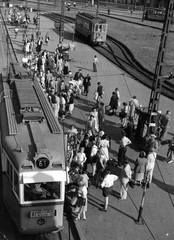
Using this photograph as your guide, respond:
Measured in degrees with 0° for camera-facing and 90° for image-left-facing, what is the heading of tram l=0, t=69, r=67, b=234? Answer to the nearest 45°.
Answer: approximately 0°

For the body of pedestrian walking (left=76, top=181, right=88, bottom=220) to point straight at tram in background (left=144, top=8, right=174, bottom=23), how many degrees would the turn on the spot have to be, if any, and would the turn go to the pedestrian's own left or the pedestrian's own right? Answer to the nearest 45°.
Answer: approximately 90° to the pedestrian's own right

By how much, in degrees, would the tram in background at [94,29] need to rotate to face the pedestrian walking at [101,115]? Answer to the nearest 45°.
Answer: approximately 45° to its right

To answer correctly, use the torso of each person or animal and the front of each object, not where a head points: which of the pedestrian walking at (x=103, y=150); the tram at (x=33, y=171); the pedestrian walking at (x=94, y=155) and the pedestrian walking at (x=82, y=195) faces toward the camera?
the tram

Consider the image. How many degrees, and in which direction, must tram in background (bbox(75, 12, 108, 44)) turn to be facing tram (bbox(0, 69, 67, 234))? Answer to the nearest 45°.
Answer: approximately 45° to its right

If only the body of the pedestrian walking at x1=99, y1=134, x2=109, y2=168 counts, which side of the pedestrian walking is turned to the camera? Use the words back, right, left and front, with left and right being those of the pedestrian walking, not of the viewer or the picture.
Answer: back

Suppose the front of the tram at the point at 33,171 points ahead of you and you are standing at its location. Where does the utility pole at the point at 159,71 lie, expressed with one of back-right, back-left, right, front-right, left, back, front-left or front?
back-left

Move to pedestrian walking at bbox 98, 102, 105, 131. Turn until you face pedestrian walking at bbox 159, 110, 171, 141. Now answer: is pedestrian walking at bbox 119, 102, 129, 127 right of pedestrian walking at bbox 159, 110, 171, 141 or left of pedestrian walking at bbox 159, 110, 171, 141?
left
